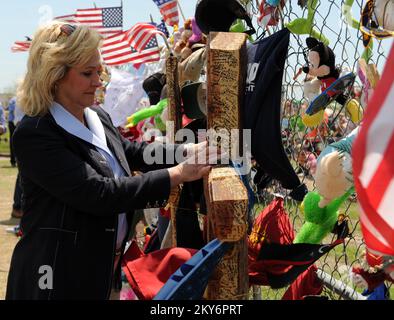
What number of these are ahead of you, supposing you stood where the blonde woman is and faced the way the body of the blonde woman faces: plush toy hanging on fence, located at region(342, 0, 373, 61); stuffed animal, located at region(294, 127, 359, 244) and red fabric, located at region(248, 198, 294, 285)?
3

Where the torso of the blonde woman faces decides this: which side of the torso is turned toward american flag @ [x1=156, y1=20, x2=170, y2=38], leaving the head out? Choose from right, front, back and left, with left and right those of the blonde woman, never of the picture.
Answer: left

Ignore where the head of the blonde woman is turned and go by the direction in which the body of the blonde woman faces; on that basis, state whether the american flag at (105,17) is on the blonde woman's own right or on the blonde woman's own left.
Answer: on the blonde woman's own left

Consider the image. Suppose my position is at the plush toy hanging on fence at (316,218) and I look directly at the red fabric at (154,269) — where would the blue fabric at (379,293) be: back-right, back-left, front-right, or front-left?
back-left

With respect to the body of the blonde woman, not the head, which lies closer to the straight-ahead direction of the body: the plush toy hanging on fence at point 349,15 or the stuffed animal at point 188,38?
the plush toy hanging on fence

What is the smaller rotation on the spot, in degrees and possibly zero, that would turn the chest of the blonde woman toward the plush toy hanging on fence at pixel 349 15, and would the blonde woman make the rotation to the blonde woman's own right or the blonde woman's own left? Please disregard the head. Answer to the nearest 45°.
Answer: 0° — they already face it

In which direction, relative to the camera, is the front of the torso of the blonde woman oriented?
to the viewer's right

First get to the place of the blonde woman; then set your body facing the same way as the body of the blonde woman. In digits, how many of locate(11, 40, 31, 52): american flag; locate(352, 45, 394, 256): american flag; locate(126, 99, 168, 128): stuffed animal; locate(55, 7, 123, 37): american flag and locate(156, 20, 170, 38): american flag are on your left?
4

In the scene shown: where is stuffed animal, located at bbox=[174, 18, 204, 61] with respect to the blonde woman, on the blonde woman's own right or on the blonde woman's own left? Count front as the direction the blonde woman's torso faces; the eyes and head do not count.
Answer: on the blonde woman's own left

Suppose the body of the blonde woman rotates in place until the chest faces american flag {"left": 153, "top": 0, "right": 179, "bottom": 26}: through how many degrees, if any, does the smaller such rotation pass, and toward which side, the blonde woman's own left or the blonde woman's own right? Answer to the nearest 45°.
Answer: approximately 90° to the blonde woman's own left

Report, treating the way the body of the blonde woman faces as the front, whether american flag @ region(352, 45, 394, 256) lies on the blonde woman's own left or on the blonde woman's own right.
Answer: on the blonde woman's own right

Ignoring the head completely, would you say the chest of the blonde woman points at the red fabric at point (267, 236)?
yes

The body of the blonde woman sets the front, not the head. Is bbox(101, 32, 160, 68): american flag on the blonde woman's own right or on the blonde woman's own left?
on the blonde woman's own left

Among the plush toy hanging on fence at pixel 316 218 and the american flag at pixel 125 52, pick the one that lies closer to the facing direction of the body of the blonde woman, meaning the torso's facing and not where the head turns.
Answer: the plush toy hanging on fence
